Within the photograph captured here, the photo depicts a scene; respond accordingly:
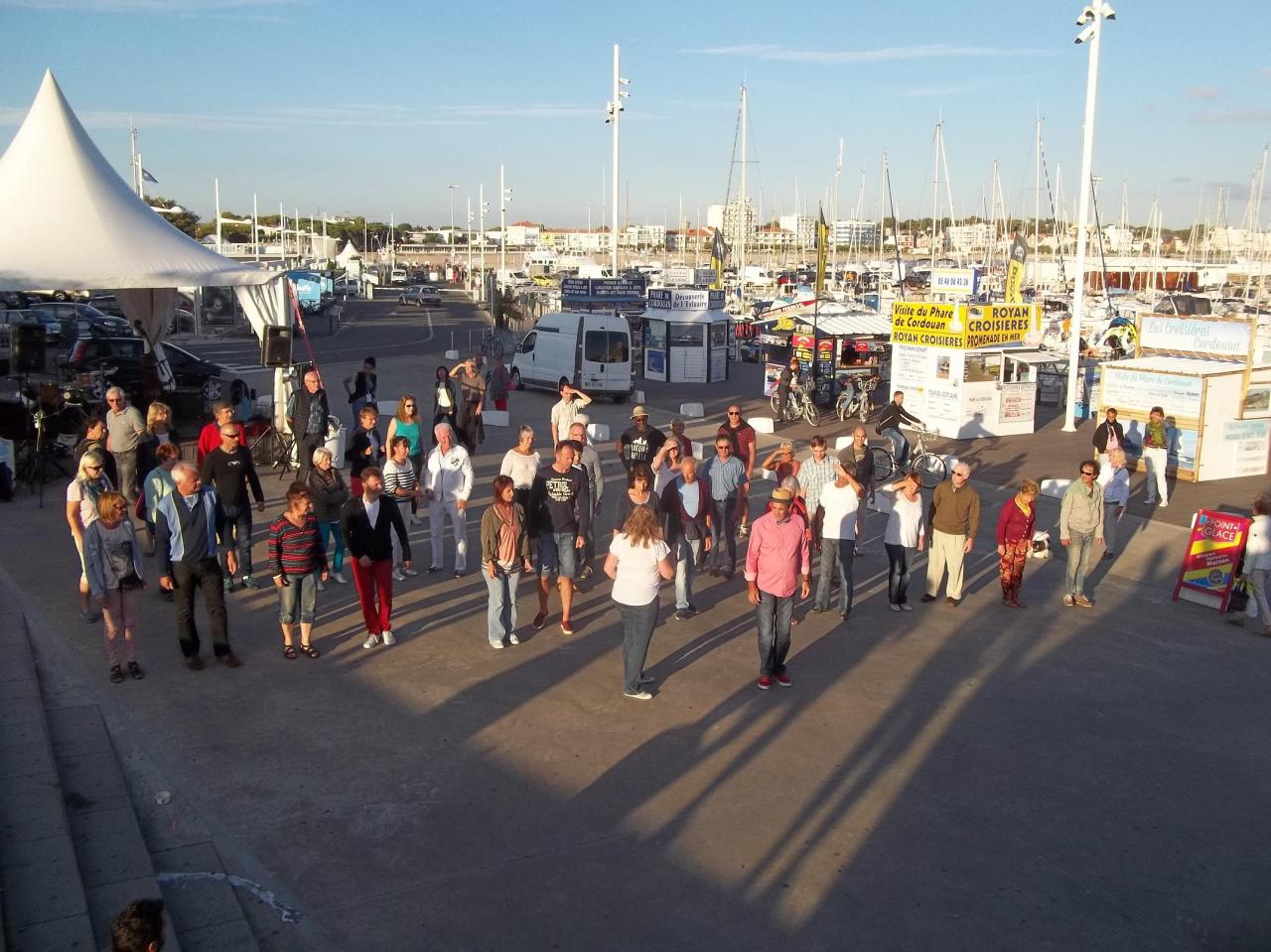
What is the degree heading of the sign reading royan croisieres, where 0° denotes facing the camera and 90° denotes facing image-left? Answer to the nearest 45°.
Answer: approximately 0°

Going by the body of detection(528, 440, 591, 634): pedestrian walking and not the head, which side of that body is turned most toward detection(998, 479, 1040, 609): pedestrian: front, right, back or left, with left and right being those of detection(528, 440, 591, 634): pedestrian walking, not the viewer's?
left

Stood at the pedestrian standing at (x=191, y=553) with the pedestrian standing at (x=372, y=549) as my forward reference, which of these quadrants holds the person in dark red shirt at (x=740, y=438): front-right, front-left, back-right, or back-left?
front-left

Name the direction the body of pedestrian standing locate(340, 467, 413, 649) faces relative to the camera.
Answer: toward the camera

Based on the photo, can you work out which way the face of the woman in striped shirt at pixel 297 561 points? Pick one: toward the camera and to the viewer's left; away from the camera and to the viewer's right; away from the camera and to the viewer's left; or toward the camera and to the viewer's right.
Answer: toward the camera and to the viewer's right

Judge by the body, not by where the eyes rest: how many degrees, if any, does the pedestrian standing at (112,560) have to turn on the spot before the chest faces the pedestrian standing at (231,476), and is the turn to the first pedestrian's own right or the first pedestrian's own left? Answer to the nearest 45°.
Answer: approximately 90° to the first pedestrian's own left

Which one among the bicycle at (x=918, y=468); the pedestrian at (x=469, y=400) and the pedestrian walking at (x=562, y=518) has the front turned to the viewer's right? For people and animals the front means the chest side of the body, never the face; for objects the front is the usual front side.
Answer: the bicycle

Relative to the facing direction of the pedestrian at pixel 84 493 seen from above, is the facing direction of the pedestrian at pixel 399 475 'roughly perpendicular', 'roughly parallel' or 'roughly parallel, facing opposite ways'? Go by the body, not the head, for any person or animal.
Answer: roughly parallel

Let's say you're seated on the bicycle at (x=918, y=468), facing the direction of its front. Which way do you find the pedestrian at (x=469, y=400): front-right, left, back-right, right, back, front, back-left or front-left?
back

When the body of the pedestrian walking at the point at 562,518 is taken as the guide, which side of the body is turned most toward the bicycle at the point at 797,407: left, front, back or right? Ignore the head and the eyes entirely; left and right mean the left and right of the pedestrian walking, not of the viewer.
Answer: back

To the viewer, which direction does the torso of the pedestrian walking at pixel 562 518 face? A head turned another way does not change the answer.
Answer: toward the camera

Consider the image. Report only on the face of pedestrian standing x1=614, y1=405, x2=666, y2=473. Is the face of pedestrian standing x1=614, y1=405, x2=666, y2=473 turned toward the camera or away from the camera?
toward the camera

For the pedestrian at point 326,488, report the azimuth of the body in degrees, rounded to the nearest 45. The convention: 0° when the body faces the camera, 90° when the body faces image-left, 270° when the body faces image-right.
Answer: approximately 315°

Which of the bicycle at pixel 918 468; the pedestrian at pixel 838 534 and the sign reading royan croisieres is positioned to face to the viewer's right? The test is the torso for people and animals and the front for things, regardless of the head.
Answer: the bicycle

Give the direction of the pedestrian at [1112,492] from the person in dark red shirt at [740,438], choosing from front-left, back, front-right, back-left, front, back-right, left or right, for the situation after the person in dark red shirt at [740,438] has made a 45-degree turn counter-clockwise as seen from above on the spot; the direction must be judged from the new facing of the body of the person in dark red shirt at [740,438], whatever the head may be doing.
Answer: front-left

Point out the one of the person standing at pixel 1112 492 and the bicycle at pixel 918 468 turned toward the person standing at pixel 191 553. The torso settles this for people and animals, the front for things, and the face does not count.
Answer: the person standing at pixel 1112 492
